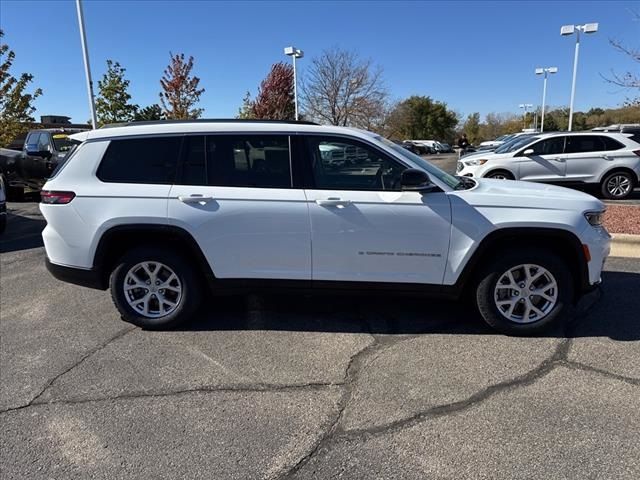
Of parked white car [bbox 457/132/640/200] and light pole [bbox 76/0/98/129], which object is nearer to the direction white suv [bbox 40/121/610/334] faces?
the parked white car

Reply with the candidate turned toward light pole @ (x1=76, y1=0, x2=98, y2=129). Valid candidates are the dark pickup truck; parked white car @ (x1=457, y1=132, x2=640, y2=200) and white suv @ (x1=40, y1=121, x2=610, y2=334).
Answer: the parked white car

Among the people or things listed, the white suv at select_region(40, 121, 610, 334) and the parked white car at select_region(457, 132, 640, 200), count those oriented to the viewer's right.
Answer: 1

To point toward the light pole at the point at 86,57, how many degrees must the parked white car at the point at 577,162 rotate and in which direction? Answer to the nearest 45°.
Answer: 0° — it already faces it

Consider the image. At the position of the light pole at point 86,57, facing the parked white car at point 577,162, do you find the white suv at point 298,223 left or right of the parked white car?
right

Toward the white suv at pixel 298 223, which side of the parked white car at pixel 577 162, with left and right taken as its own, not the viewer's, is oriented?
left

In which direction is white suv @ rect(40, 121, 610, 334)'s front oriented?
to the viewer's right

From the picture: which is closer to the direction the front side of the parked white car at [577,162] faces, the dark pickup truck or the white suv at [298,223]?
the dark pickup truck

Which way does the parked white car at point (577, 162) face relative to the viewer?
to the viewer's left
